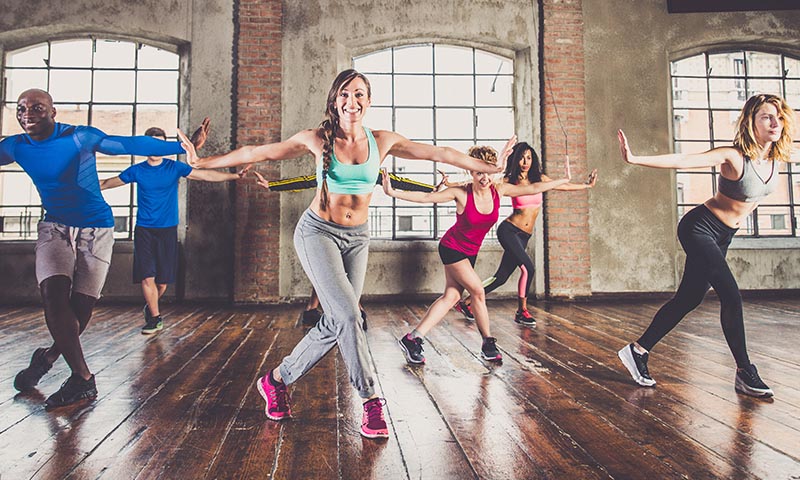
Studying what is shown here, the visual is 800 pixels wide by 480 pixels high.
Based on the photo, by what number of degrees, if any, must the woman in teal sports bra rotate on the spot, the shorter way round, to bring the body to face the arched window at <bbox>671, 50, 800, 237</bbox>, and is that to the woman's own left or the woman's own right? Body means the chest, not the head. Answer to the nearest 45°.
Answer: approximately 135° to the woman's own left

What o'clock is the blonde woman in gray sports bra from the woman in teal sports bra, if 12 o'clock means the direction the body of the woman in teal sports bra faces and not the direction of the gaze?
The blonde woman in gray sports bra is roughly at 9 o'clock from the woman in teal sports bra.

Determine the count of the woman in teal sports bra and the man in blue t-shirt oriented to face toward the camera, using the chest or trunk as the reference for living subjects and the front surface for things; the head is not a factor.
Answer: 2

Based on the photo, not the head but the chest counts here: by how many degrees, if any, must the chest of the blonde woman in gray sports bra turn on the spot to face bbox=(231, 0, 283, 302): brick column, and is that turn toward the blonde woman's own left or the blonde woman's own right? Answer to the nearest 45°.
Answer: approximately 135° to the blonde woman's own right

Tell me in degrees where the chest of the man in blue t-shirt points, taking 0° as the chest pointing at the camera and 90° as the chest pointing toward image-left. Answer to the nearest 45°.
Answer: approximately 0°

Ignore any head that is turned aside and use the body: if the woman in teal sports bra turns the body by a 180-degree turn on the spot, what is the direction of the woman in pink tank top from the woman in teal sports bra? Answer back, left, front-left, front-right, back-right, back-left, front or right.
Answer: front-right

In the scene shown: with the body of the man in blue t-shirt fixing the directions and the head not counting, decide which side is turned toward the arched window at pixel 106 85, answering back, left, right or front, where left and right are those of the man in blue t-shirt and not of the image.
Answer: back

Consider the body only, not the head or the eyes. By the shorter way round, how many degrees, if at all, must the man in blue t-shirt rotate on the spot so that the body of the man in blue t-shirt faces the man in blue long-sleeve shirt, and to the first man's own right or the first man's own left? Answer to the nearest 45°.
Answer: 0° — they already face them
